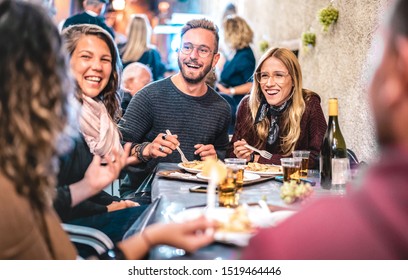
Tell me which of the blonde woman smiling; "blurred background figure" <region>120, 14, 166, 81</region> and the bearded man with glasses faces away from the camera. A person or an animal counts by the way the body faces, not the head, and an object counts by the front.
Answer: the blurred background figure

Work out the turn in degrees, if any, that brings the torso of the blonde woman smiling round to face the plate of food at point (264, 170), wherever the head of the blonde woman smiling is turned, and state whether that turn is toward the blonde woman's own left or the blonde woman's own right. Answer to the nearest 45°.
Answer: approximately 45° to the blonde woman's own left

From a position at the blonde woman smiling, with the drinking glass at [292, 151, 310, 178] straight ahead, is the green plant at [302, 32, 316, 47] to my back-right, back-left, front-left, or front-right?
back-left

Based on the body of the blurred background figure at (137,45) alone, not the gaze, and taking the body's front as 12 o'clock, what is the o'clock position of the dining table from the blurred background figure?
The dining table is roughly at 6 o'clock from the blurred background figure.

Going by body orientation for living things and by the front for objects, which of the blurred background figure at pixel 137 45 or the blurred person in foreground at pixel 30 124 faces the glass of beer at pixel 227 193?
the blurred person in foreground

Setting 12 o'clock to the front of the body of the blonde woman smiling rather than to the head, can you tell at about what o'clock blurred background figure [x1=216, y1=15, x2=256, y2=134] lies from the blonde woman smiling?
The blurred background figure is roughly at 4 o'clock from the blonde woman smiling.

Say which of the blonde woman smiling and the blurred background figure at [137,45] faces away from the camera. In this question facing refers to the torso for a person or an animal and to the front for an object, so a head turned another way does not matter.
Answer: the blurred background figure

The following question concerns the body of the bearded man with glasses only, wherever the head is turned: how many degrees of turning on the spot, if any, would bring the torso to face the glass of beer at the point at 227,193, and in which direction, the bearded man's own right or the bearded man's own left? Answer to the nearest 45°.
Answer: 0° — they already face it

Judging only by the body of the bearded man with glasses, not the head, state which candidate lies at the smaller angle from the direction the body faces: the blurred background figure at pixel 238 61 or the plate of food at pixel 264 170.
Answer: the plate of food

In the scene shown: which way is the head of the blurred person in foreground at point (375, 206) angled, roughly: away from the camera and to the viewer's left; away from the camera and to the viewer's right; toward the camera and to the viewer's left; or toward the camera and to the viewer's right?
away from the camera and to the viewer's left

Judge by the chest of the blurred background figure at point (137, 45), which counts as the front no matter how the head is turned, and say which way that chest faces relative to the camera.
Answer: away from the camera

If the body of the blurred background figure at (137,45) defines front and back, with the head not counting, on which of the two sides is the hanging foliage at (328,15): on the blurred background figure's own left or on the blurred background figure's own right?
on the blurred background figure's own right
